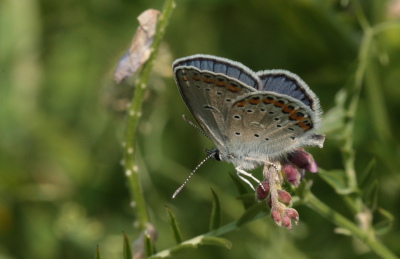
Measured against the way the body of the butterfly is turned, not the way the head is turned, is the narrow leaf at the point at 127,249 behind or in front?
in front

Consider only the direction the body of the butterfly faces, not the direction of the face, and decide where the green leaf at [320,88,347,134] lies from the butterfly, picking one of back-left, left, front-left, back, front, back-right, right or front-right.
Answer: back-right

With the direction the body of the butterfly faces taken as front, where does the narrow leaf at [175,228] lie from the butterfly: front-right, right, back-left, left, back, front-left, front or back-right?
front-left

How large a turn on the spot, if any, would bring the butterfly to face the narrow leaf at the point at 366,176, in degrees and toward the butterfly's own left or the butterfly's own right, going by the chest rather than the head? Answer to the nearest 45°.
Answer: approximately 180°

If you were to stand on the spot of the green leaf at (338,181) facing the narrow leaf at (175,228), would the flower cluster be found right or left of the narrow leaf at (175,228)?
left

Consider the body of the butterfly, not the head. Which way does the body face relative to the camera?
to the viewer's left
